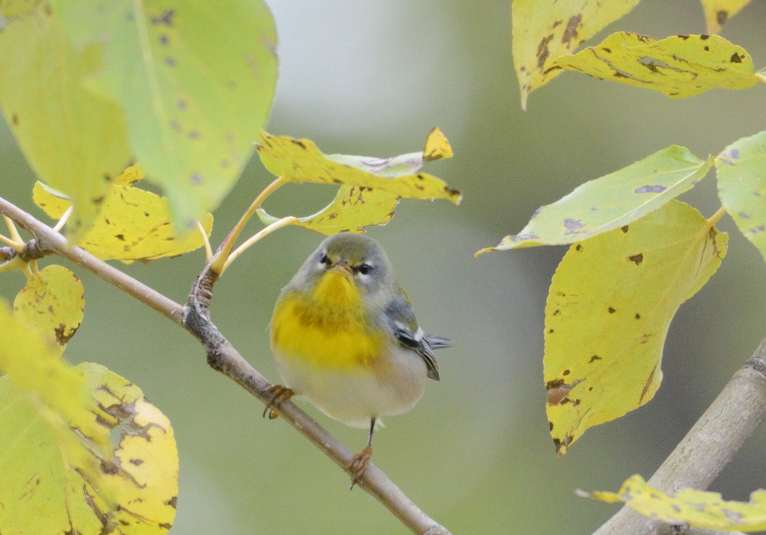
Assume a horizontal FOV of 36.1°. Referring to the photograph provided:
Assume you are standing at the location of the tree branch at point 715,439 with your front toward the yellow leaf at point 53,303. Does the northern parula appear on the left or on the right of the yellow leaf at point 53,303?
right

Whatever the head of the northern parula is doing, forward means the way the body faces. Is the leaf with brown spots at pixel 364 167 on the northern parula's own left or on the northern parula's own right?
on the northern parula's own left

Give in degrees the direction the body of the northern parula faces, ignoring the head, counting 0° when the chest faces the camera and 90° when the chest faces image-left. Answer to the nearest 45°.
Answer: approximately 45°

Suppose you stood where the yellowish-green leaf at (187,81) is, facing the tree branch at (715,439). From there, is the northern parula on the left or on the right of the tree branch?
left

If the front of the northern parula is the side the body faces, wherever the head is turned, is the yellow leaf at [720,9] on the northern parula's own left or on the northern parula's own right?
on the northern parula's own left

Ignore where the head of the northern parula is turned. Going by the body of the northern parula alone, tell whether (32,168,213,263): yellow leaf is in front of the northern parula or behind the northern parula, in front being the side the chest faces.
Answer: in front
